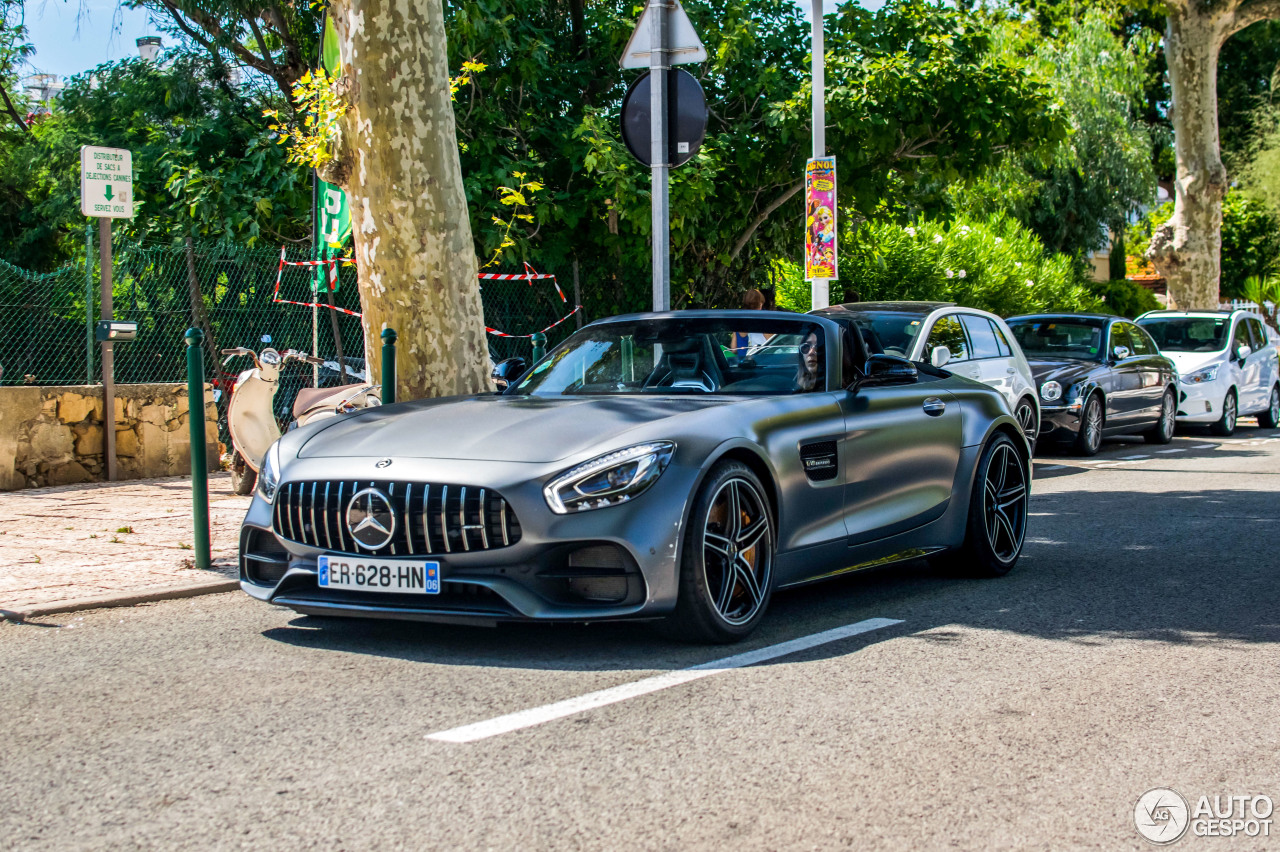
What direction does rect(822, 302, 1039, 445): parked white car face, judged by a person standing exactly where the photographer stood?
facing the viewer and to the left of the viewer

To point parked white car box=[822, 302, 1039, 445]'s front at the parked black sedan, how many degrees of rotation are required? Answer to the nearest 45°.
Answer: approximately 135° to its right

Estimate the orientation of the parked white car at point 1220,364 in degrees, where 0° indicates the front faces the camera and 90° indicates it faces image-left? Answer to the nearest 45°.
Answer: approximately 45°

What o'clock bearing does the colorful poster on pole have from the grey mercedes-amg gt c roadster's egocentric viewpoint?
The colorful poster on pole is roughly at 5 o'clock from the grey mercedes-amg gt c roadster.

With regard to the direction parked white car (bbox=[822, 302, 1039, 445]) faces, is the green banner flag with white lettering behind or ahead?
ahead

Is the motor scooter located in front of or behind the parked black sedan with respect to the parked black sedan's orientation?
in front

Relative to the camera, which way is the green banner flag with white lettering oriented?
toward the camera

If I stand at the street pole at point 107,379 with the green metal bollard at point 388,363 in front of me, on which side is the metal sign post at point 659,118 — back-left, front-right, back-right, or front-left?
front-left

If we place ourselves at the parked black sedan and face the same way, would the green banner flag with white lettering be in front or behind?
in front

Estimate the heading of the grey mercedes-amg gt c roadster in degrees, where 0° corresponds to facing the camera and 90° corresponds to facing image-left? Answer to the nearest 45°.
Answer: approximately 45°

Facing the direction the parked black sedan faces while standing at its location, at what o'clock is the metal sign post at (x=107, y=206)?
The metal sign post is roughly at 12 o'clock from the parked black sedan.

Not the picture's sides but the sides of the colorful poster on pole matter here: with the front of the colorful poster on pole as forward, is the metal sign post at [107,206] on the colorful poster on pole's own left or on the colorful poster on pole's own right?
on the colorful poster on pole's own right

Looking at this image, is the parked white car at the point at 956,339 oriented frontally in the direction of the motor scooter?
yes

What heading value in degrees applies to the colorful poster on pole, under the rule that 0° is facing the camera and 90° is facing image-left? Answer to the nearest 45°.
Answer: approximately 0°

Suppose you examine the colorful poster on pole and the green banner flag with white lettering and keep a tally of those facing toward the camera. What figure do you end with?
2

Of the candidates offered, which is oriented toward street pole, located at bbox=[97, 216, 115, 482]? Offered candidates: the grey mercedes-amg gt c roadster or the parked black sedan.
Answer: the parked black sedan

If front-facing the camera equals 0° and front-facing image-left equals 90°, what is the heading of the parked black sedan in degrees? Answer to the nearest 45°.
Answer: approximately 45°
